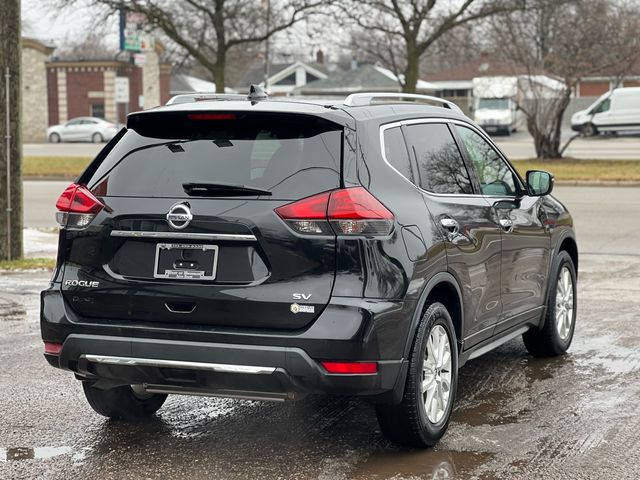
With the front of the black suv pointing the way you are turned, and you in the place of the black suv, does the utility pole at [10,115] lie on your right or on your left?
on your left

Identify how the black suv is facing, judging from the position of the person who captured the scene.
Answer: facing away from the viewer and to the right of the viewer

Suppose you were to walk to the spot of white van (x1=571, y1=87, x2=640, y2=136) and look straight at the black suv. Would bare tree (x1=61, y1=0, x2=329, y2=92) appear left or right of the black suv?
right

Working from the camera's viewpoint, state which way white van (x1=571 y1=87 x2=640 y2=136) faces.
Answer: facing to the left of the viewer

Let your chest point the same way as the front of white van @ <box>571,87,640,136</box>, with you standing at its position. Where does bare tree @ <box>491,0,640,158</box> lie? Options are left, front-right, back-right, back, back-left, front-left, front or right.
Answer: left

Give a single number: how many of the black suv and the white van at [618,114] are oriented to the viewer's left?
1

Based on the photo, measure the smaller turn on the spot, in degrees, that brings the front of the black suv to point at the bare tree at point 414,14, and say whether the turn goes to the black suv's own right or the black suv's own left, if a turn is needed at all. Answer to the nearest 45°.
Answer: approximately 45° to the black suv's own left

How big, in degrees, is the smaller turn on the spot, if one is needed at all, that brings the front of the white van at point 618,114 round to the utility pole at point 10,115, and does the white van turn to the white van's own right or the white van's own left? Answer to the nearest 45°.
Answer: approximately 90° to the white van's own left

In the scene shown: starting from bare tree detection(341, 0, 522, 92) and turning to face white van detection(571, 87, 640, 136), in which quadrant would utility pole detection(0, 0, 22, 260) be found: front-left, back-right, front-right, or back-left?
back-right

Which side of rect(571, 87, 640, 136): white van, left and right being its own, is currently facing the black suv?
left

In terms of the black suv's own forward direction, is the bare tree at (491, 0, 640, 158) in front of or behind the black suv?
in front
